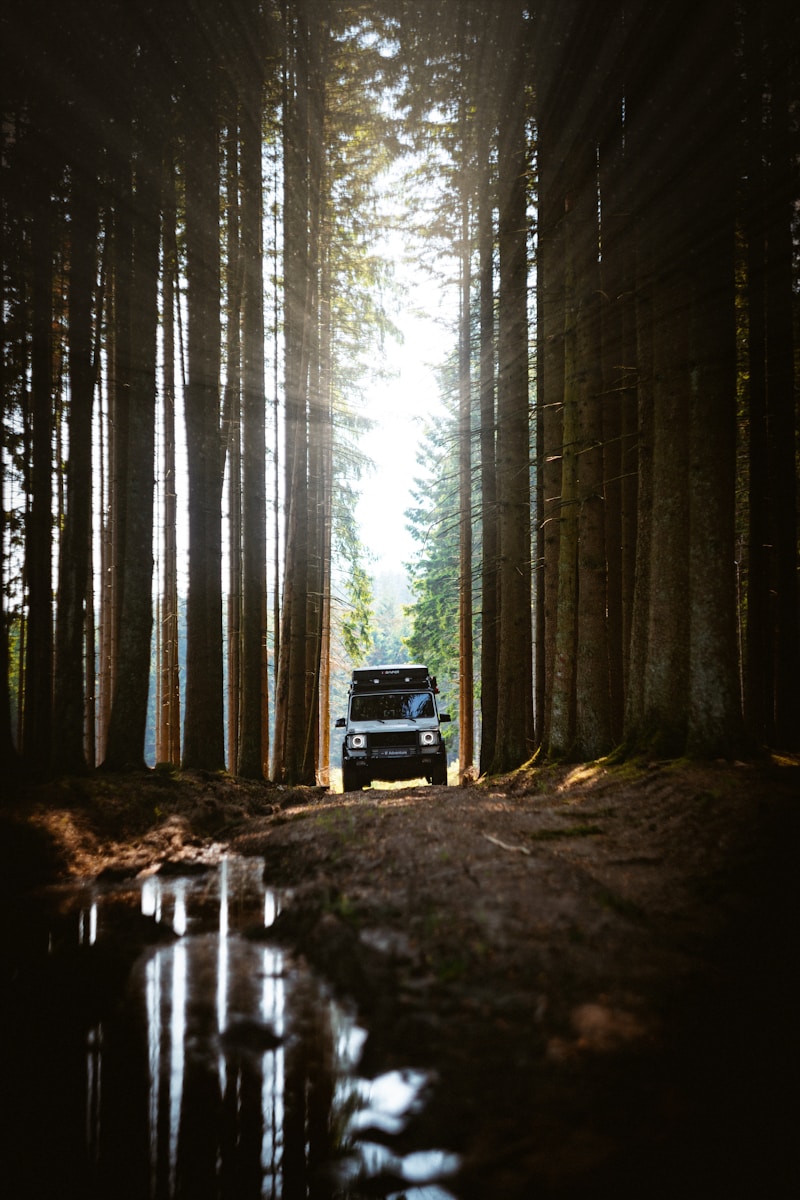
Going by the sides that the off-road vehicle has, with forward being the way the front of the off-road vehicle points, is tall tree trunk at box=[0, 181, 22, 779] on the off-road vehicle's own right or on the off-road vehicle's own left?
on the off-road vehicle's own right

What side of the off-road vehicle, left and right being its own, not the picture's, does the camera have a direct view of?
front

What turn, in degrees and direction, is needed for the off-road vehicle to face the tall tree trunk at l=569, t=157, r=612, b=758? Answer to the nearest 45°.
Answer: approximately 45° to its left

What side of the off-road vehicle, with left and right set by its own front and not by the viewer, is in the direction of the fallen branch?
front
